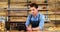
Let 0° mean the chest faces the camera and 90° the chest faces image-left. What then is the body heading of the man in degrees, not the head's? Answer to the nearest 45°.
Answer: approximately 45°

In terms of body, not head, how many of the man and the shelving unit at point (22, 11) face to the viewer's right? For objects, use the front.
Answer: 0

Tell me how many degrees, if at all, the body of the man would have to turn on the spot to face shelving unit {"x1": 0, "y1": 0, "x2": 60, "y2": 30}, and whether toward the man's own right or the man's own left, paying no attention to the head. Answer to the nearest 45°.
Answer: approximately 135° to the man's own right

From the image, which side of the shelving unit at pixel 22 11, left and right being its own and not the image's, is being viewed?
front

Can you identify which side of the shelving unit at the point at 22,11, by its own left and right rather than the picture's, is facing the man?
front
